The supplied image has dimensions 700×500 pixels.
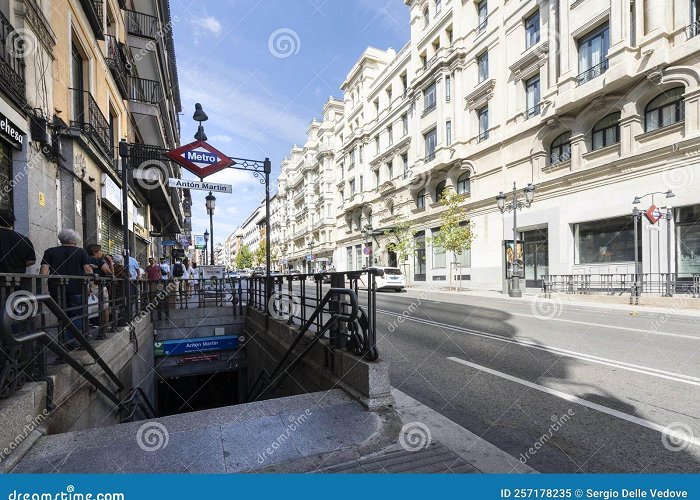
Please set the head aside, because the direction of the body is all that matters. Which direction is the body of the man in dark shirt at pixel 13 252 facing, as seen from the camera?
away from the camera

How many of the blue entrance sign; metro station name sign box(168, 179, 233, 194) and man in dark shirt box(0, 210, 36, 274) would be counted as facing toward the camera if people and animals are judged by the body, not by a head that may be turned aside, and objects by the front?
2

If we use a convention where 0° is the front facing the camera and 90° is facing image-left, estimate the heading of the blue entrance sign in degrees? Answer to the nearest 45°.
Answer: approximately 0°

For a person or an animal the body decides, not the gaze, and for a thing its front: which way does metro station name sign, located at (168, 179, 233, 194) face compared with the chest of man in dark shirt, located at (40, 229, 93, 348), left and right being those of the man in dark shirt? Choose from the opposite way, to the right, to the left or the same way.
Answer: the opposite way

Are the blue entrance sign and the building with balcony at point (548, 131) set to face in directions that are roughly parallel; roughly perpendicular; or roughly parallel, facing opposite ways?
roughly perpendicular

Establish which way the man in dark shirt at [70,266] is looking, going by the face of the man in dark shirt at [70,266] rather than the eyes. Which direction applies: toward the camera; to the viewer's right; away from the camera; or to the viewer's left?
away from the camera

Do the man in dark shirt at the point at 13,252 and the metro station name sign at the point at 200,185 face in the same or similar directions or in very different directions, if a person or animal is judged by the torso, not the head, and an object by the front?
very different directions

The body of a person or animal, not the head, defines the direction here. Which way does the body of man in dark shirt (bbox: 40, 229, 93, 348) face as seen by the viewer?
away from the camera

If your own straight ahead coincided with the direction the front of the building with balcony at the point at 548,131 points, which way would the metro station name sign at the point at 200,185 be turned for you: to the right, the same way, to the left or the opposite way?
to the left
